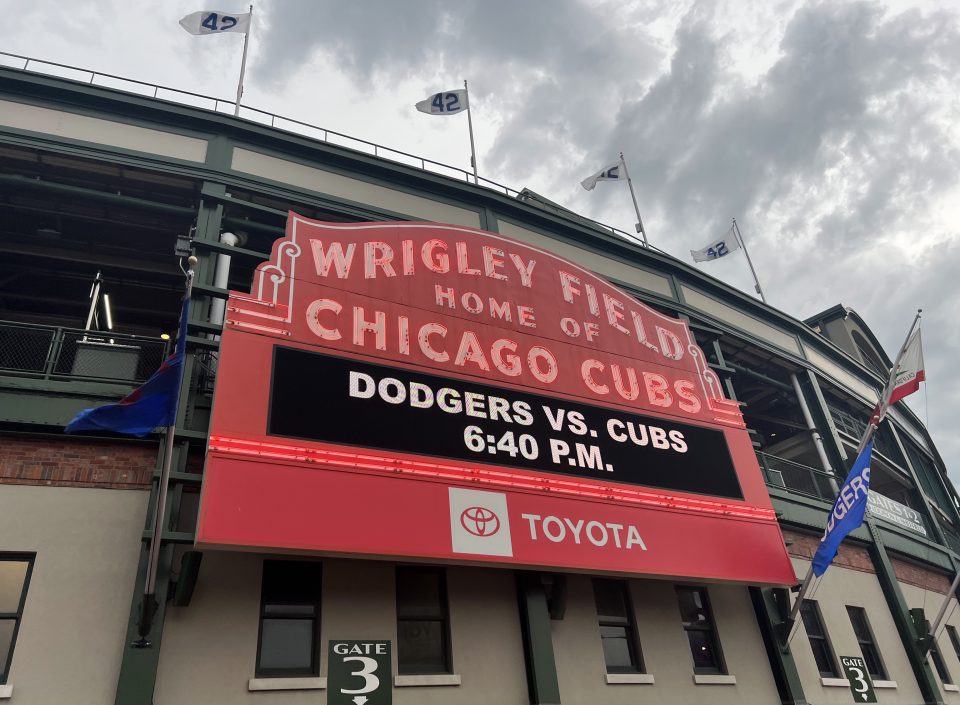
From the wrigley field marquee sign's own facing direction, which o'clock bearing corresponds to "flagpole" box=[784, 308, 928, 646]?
The flagpole is roughly at 10 o'clock from the wrigley field marquee sign.

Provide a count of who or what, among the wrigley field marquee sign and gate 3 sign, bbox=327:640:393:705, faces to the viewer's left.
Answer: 0

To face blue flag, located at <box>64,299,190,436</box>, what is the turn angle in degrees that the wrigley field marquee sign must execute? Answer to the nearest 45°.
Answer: approximately 90° to its right

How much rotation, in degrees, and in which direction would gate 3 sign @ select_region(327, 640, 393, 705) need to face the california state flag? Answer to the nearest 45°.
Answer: approximately 90° to its left

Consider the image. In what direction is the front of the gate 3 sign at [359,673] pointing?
toward the camera

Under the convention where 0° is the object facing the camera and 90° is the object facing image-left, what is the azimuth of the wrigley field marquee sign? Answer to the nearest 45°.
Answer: approximately 315°

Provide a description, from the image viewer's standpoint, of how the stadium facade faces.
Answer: facing the viewer and to the right of the viewer
